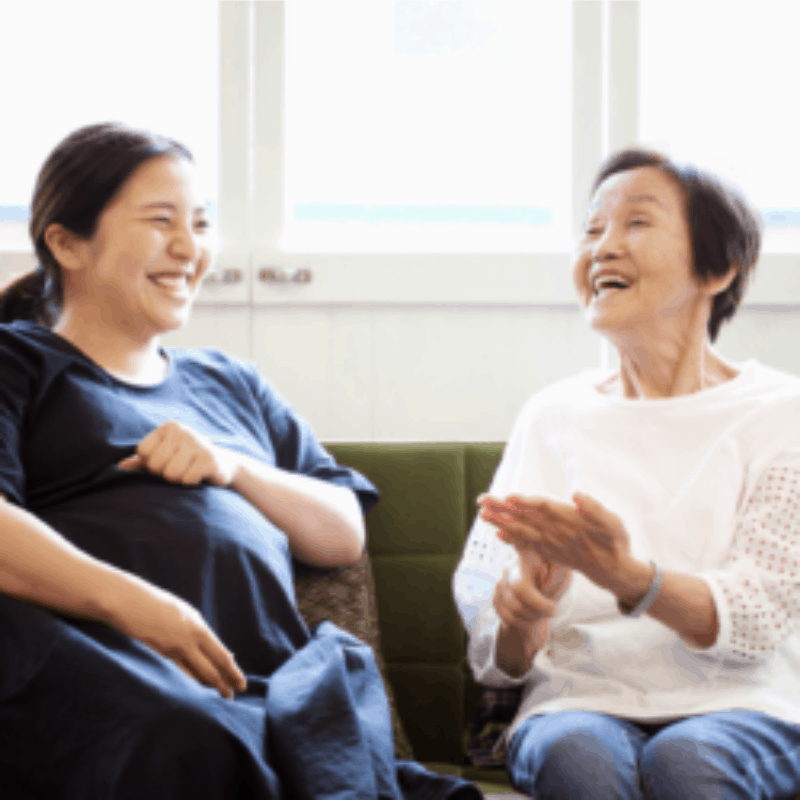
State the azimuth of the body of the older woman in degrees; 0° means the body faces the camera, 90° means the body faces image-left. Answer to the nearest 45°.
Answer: approximately 45°

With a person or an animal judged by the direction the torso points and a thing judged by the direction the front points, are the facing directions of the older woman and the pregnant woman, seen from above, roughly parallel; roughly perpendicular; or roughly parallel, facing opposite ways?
roughly perpendicular

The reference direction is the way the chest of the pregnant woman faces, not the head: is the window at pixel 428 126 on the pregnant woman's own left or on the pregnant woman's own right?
on the pregnant woman's own left

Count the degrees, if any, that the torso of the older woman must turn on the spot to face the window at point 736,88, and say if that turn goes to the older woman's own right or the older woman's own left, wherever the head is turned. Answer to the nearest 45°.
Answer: approximately 135° to the older woman's own right

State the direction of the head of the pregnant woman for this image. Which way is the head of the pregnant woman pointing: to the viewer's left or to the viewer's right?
to the viewer's right

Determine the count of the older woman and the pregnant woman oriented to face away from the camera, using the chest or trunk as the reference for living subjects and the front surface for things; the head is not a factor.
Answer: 0

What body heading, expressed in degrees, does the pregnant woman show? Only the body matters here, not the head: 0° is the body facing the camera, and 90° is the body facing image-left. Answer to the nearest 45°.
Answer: approximately 315°

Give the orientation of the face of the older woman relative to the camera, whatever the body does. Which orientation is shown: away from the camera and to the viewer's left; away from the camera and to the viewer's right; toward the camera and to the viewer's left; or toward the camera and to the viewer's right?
toward the camera and to the viewer's left

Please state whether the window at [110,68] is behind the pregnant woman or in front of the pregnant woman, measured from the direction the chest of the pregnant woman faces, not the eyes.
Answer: behind
